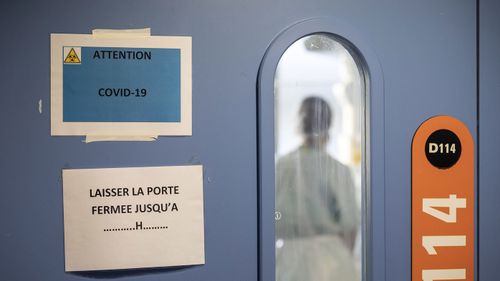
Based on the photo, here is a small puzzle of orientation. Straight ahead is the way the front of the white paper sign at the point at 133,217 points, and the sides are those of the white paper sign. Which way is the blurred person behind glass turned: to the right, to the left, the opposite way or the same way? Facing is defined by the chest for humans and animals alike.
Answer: the opposite way

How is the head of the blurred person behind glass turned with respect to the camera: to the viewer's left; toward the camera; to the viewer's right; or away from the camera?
away from the camera

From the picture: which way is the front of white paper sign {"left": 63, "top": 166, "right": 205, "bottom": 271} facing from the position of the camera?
facing the viewer

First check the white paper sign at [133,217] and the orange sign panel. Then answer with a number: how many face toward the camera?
2

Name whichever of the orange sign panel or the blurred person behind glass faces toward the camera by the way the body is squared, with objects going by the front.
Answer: the orange sign panel

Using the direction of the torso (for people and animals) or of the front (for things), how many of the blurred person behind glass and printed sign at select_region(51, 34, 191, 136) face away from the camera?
1

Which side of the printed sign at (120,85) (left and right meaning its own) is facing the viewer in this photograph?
front

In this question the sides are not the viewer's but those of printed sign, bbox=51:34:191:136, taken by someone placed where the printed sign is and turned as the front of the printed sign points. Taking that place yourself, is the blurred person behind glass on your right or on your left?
on your left

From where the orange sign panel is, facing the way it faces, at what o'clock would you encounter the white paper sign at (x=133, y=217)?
The white paper sign is roughly at 2 o'clock from the orange sign panel.

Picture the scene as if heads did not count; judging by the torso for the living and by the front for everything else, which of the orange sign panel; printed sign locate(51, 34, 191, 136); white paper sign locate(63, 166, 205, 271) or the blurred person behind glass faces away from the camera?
the blurred person behind glass

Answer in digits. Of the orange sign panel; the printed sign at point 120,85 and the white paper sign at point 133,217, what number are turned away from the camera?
0

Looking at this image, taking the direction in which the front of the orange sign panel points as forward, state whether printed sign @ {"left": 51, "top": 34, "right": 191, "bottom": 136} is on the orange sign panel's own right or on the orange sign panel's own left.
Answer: on the orange sign panel's own right

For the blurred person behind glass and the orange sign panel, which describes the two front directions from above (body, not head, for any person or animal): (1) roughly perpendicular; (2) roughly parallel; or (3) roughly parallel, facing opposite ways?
roughly parallel, facing opposite ways

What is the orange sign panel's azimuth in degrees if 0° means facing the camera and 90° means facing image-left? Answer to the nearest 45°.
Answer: approximately 0°

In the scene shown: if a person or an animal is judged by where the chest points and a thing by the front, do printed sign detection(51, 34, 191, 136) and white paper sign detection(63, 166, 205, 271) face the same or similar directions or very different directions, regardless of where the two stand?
same or similar directions

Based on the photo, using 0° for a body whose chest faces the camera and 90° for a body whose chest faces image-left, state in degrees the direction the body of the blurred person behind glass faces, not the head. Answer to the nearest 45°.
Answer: approximately 180°
